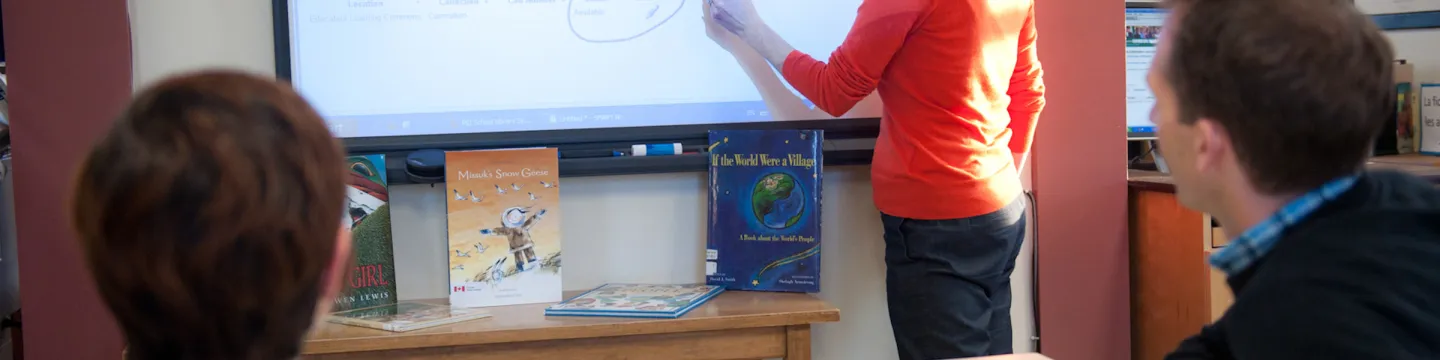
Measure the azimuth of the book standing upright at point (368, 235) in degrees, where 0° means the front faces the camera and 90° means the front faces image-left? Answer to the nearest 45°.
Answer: approximately 0°

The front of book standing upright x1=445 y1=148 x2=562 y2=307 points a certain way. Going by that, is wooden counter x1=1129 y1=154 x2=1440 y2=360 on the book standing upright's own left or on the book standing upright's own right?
on the book standing upright's own left

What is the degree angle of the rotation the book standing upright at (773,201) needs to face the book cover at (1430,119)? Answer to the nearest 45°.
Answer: approximately 90° to its left

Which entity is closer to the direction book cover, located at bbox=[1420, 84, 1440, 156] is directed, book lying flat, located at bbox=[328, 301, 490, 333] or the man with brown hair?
the man with brown hair

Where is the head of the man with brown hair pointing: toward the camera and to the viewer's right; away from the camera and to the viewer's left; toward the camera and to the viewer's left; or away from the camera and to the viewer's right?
away from the camera and to the viewer's left

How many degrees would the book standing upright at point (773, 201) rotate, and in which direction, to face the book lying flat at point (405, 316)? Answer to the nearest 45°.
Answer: approximately 90° to its right

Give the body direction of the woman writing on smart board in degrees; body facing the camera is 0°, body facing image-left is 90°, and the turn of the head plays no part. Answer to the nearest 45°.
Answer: approximately 135°

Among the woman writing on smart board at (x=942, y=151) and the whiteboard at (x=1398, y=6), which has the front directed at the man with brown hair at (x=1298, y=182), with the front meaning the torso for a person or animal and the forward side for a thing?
the whiteboard

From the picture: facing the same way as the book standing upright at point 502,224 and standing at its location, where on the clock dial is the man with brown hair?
The man with brown hair is roughly at 11 o'clock from the book standing upright.

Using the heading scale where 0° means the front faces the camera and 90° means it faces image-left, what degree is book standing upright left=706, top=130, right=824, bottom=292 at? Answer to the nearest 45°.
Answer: approximately 0°

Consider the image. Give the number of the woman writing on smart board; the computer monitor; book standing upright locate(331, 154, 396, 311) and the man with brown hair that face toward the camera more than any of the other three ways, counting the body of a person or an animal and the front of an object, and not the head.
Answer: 2

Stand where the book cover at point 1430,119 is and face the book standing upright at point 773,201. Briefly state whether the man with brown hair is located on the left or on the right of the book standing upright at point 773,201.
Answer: left

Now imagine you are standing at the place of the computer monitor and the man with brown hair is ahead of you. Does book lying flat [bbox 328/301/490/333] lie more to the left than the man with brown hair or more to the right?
right
